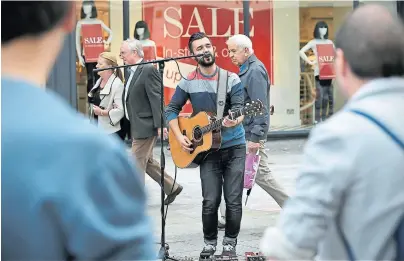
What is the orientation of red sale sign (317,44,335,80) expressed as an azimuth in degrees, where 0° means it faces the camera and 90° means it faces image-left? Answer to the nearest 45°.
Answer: approximately 0°

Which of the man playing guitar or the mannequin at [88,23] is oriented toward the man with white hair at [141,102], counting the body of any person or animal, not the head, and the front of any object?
the mannequin

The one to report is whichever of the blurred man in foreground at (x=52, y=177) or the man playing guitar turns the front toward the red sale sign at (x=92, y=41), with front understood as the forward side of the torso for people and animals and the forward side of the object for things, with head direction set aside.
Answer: the blurred man in foreground

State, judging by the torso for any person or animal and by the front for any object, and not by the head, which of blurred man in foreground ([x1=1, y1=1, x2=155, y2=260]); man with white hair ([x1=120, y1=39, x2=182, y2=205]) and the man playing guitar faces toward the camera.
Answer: the man playing guitar

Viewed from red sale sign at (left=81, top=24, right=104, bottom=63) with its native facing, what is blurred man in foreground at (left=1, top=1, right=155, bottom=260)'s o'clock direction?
The blurred man in foreground is roughly at 12 o'clock from the red sale sign.

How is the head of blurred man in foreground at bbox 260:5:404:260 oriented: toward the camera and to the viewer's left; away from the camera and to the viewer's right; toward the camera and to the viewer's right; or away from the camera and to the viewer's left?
away from the camera and to the viewer's left

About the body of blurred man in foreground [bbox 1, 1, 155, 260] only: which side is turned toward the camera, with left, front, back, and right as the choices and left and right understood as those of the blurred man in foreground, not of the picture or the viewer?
back

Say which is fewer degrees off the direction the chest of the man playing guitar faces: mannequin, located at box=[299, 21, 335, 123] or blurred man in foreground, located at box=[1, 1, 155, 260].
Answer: the blurred man in foreground

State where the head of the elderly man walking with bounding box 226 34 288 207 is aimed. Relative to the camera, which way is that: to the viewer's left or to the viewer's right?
to the viewer's left

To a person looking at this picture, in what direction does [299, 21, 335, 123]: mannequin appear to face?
facing the viewer

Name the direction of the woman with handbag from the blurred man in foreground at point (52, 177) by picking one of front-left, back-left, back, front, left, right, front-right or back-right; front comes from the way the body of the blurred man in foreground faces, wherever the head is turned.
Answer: front

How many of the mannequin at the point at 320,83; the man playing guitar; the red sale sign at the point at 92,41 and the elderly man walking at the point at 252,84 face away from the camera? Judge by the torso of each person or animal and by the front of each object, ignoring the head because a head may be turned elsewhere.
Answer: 0

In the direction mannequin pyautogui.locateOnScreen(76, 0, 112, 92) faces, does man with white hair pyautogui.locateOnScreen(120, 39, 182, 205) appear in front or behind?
in front

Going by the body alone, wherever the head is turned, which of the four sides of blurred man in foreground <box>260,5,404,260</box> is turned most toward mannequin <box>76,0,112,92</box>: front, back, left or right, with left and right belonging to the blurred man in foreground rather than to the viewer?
front

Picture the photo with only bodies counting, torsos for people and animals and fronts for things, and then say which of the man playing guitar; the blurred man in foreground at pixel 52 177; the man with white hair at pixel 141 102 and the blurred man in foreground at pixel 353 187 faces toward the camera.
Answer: the man playing guitar
